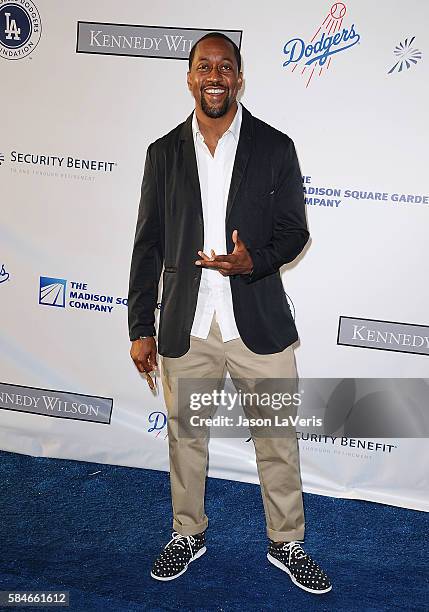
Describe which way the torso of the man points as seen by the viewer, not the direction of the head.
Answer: toward the camera
